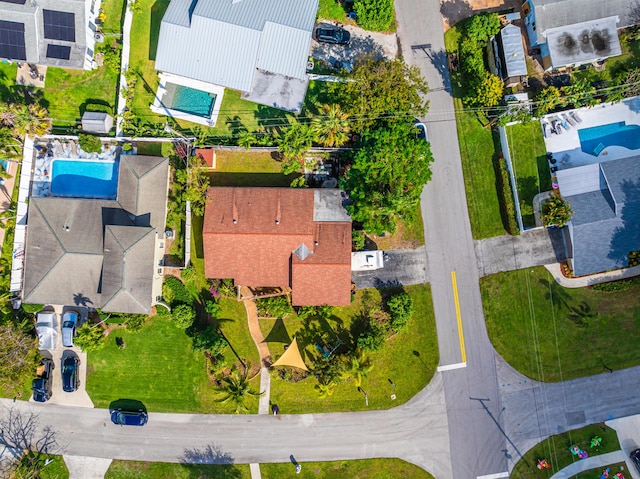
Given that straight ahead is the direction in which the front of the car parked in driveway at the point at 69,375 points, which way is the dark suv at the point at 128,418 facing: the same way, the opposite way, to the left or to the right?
to the left

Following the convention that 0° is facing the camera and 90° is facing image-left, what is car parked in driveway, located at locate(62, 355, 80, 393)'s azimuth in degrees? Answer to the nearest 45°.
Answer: approximately 180°

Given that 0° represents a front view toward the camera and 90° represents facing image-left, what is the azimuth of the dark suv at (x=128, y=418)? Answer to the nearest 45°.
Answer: approximately 90°

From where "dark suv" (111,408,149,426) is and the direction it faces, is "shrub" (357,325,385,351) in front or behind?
behind

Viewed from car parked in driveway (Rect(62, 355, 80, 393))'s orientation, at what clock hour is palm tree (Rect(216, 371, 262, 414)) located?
The palm tree is roughly at 4 o'clock from the car parked in driveway.

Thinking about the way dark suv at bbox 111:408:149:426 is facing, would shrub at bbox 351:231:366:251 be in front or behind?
behind

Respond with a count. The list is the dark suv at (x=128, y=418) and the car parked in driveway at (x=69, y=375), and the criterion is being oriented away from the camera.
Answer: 1
